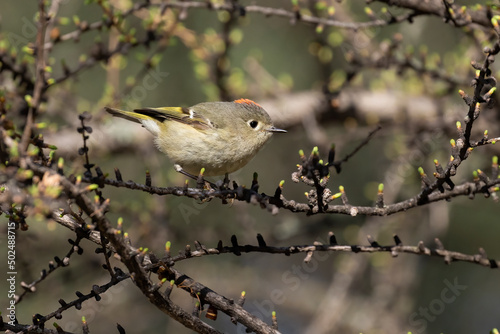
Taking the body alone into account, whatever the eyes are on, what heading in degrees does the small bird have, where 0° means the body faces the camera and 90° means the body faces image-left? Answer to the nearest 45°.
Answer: approximately 270°
